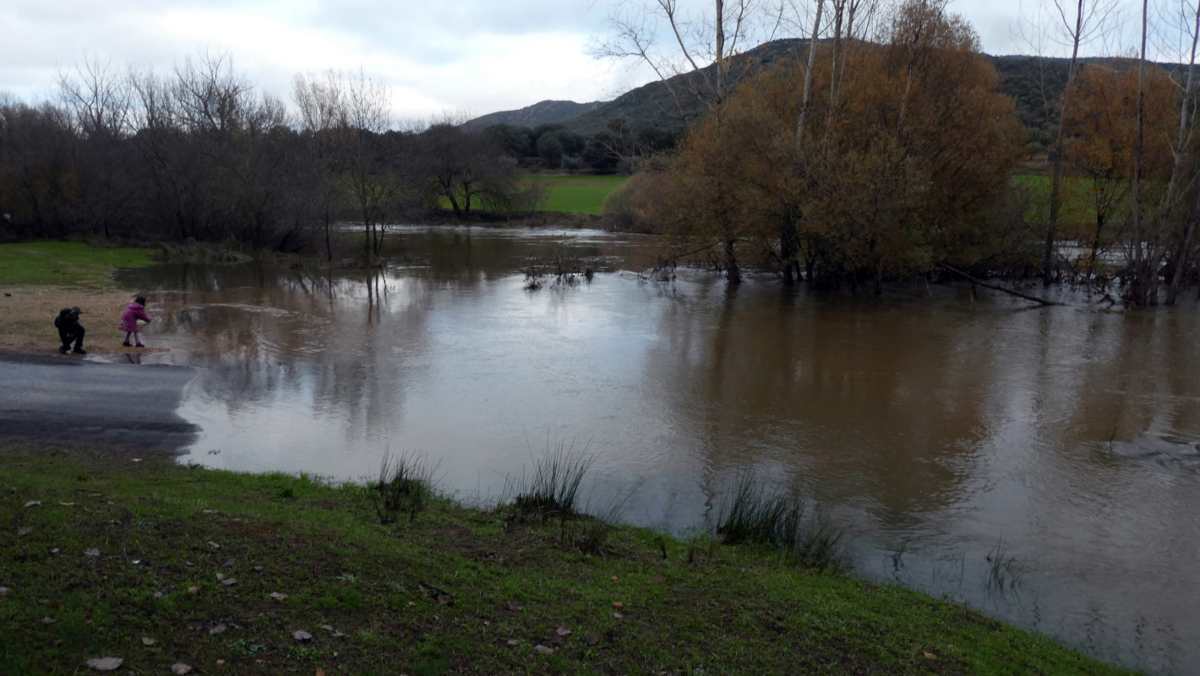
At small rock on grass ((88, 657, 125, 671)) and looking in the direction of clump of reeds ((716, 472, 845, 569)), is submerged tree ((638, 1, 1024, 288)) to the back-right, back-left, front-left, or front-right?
front-left

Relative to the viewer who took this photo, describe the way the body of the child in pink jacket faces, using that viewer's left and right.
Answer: facing away from the viewer and to the right of the viewer

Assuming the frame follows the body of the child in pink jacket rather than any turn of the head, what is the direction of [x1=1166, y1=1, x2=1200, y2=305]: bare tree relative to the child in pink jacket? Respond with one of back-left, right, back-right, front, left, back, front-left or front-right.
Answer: front-right

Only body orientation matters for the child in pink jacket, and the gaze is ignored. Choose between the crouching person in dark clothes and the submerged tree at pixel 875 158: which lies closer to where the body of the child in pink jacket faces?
the submerged tree

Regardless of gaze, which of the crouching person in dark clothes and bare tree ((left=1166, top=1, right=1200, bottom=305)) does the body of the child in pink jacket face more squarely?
the bare tree

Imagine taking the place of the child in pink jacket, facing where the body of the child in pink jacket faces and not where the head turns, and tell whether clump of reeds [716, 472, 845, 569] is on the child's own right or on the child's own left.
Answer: on the child's own right

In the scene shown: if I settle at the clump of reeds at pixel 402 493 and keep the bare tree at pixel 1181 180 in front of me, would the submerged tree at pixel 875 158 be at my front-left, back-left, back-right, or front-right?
front-left

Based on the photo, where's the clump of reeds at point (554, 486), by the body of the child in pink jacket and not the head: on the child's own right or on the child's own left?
on the child's own right

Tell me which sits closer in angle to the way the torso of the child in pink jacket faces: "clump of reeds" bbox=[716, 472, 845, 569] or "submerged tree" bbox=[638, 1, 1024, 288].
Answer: the submerged tree

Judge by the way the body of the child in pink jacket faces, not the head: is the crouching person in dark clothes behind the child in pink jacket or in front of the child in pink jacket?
behind

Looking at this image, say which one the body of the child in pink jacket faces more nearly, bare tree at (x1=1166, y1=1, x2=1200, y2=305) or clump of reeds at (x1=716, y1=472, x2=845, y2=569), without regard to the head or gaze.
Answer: the bare tree

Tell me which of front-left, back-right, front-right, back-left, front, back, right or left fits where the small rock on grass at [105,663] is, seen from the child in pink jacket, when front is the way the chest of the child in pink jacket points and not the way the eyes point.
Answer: back-right
